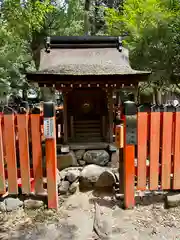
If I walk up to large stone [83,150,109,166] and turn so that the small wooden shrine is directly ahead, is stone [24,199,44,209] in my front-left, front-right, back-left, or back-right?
back-left

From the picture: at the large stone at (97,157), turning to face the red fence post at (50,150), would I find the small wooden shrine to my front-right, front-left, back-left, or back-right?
back-right

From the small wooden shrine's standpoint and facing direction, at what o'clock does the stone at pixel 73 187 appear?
The stone is roughly at 12 o'clock from the small wooden shrine.

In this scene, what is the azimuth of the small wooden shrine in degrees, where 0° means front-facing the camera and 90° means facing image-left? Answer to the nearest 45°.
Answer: approximately 0°
